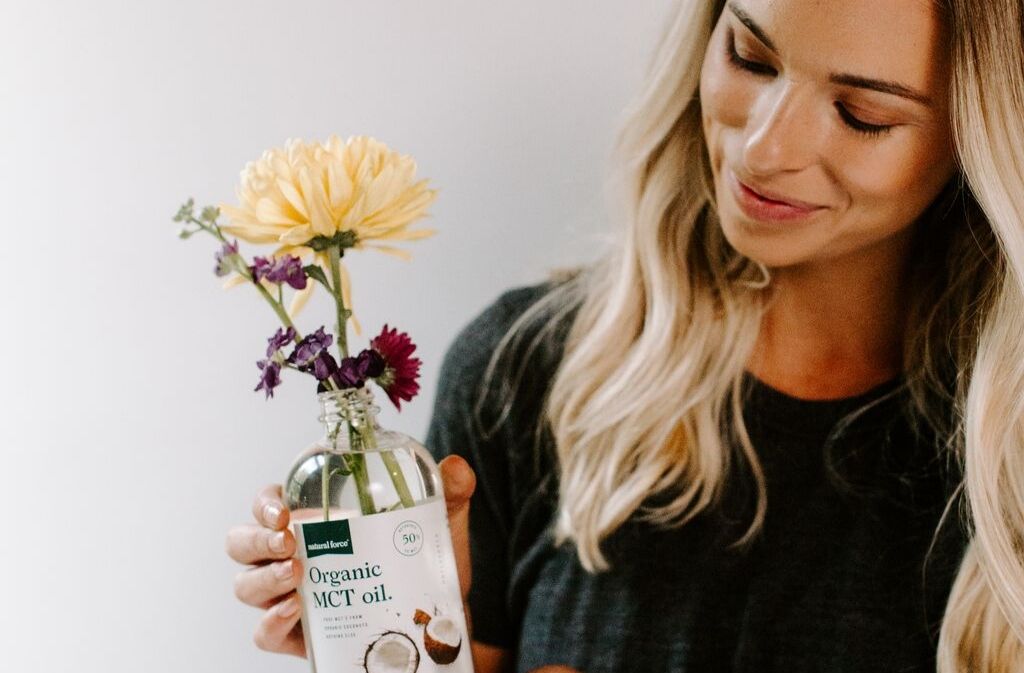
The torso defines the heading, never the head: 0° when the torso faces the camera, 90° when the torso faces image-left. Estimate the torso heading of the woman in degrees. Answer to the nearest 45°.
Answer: approximately 0°

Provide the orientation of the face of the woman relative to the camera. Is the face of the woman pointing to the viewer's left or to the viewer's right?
to the viewer's left
